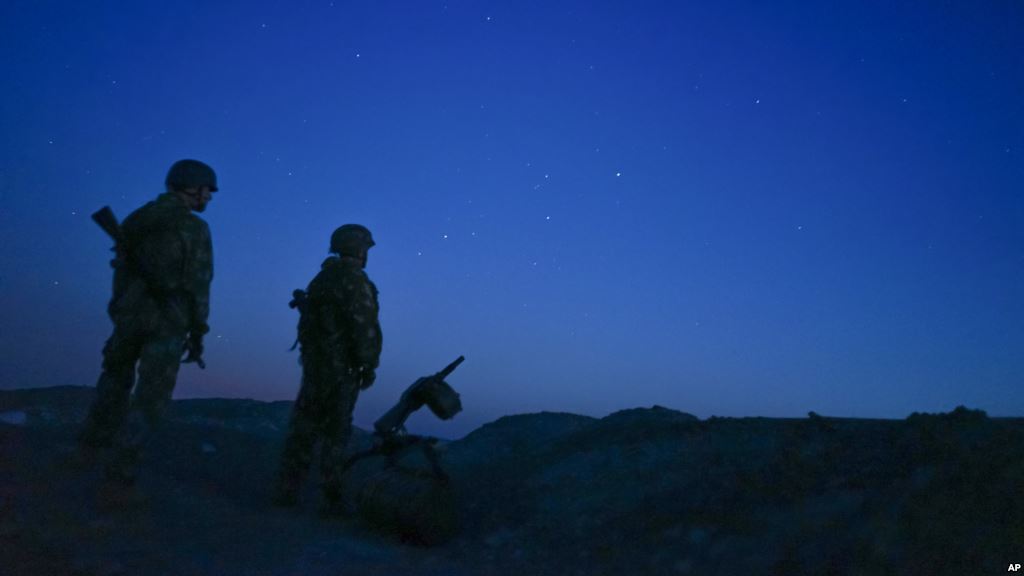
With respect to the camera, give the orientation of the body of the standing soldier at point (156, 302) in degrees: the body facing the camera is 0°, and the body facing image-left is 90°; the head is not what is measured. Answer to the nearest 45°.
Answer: approximately 225°

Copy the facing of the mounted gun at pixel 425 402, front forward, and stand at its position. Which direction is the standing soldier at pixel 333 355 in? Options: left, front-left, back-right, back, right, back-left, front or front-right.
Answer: back

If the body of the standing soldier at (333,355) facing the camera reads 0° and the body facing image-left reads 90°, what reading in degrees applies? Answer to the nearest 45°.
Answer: approximately 225°

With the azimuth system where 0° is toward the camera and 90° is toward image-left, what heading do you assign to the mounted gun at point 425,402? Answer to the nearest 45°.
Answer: approximately 270°

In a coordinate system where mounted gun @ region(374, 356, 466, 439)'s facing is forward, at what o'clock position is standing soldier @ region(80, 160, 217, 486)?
The standing soldier is roughly at 5 o'clock from the mounted gun.

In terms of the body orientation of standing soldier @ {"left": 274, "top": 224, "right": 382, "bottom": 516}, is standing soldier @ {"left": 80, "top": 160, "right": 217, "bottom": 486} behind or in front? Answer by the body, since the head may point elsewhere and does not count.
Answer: behind

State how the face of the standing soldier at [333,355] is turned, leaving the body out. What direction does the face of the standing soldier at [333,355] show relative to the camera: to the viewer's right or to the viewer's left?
to the viewer's right
